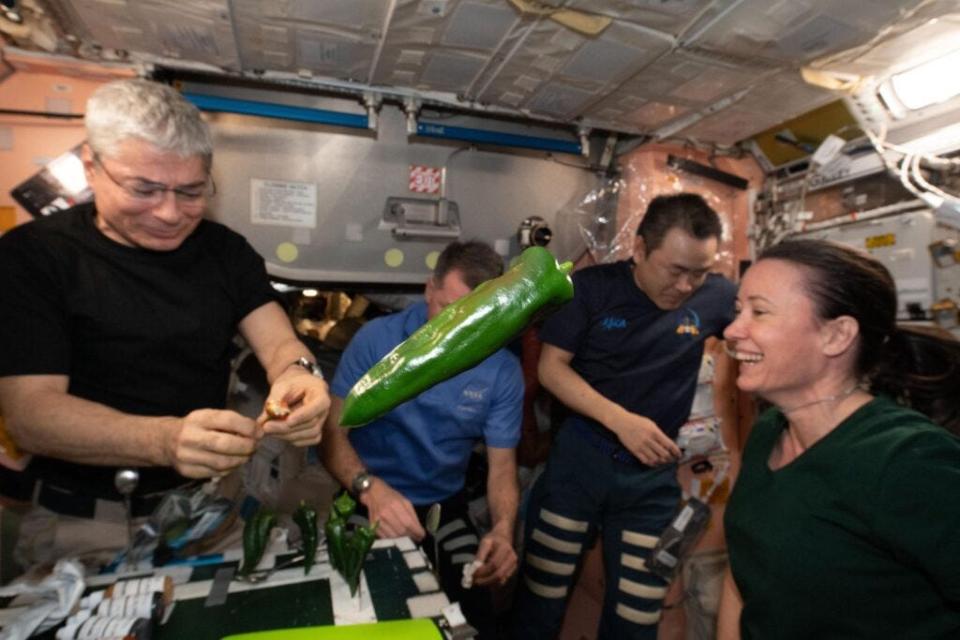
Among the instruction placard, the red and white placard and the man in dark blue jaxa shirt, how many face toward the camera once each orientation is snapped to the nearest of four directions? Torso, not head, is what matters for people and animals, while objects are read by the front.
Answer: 3

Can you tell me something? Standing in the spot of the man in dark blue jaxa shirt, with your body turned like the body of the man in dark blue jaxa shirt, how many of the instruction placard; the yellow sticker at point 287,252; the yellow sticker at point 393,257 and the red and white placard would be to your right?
4

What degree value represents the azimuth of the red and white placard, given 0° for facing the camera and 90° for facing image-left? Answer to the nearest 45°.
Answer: approximately 0°

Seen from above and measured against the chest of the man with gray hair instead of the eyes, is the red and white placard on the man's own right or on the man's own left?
on the man's own left

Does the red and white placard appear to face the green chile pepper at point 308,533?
yes

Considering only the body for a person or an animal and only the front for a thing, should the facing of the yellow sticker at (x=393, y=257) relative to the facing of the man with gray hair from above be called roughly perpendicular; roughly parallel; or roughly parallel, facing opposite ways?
roughly parallel

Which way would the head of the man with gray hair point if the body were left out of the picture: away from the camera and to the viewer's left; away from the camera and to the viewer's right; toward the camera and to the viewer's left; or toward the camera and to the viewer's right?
toward the camera and to the viewer's right

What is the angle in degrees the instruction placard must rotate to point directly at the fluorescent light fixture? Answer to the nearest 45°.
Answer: approximately 45° to its left

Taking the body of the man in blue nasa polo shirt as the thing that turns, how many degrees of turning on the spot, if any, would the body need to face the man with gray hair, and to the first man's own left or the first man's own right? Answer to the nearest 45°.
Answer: approximately 45° to the first man's own right

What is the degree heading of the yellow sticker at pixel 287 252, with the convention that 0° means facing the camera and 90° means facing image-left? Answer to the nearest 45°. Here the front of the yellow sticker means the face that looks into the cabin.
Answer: approximately 0°

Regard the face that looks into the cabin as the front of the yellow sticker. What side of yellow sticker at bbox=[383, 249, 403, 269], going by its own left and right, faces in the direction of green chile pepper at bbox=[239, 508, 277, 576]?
front
